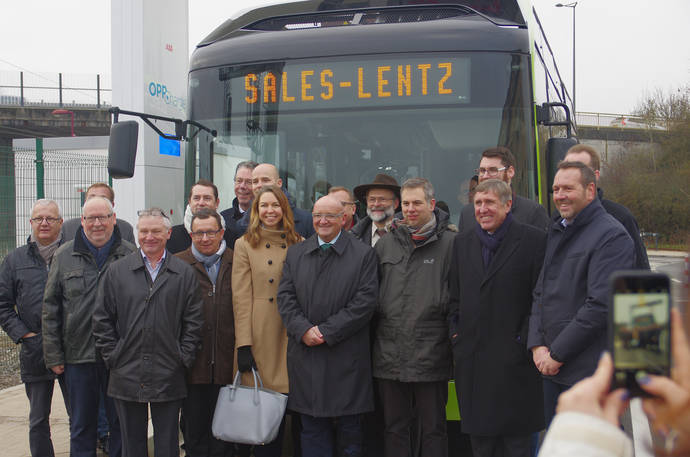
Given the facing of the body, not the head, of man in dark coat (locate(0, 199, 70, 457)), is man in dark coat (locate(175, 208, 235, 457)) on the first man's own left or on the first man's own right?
on the first man's own left

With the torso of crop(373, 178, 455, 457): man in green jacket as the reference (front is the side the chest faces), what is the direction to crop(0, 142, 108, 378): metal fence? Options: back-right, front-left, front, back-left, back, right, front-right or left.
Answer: back-right

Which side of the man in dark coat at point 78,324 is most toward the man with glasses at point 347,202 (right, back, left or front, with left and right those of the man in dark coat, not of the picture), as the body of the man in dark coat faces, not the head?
left

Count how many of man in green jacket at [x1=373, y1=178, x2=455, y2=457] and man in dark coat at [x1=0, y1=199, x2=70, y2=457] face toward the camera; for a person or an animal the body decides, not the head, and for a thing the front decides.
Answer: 2

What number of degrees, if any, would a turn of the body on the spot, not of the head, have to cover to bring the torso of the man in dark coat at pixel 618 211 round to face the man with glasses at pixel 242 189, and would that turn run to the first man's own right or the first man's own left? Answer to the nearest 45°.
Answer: approximately 45° to the first man's own right

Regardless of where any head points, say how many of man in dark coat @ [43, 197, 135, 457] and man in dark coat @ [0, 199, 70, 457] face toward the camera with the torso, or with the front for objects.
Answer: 2

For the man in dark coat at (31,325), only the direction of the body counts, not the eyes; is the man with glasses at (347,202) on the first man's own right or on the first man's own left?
on the first man's own left

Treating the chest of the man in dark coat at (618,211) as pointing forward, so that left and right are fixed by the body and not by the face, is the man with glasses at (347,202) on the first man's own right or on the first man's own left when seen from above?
on the first man's own right

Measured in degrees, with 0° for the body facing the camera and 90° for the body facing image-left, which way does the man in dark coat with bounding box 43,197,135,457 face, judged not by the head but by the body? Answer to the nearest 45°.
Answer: approximately 0°
